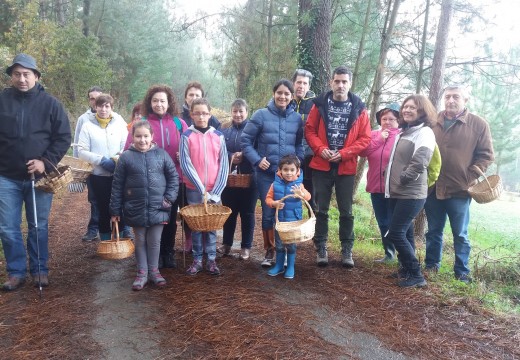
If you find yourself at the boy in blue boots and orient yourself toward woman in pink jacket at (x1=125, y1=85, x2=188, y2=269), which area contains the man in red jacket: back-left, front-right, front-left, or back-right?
back-right

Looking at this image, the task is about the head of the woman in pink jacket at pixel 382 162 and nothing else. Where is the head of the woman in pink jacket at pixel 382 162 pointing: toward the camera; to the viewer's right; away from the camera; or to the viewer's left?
toward the camera

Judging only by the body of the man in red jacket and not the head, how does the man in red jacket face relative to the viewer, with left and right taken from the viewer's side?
facing the viewer

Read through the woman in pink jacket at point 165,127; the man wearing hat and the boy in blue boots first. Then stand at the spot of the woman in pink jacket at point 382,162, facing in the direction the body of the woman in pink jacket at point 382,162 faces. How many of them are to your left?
0

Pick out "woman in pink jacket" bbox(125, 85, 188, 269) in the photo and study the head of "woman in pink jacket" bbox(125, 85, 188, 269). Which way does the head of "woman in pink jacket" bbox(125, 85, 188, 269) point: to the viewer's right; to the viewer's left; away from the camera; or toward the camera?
toward the camera

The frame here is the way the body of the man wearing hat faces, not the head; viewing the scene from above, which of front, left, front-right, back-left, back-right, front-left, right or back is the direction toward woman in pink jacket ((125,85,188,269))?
left

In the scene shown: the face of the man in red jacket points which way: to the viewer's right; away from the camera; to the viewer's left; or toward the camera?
toward the camera

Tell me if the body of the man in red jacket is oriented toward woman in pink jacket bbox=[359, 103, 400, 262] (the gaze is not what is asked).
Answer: no

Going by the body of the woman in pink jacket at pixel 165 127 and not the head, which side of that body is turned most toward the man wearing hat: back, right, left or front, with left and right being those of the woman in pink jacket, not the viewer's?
right

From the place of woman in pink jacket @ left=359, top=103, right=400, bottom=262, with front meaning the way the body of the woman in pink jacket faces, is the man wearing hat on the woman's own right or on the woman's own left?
on the woman's own right

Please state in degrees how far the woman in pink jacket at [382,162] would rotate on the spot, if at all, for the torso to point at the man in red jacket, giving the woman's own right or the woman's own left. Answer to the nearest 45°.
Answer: approximately 45° to the woman's own right

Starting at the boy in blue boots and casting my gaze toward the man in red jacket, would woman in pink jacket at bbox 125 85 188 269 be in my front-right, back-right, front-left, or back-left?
back-left

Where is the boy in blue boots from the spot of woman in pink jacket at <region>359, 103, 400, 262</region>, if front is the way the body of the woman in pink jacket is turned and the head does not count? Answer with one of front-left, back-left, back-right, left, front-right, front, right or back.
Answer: front-right

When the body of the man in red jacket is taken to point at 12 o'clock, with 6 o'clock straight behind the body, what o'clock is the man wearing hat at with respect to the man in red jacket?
The man wearing hat is roughly at 2 o'clock from the man in red jacket.

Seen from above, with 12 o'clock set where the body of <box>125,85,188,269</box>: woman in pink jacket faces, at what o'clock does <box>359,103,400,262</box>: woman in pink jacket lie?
<box>359,103,400,262</box>: woman in pink jacket is roughly at 9 o'clock from <box>125,85,188,269</box>: woman in pink jacket.

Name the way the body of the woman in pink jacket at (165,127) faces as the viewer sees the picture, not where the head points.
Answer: toward the camera

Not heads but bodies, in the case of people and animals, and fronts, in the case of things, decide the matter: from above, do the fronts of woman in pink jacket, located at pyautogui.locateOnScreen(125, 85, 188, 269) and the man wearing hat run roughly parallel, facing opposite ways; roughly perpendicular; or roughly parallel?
roughly parallel

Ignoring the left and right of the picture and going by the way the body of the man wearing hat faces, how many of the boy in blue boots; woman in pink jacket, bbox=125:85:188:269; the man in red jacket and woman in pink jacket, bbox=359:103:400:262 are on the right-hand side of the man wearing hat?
0
